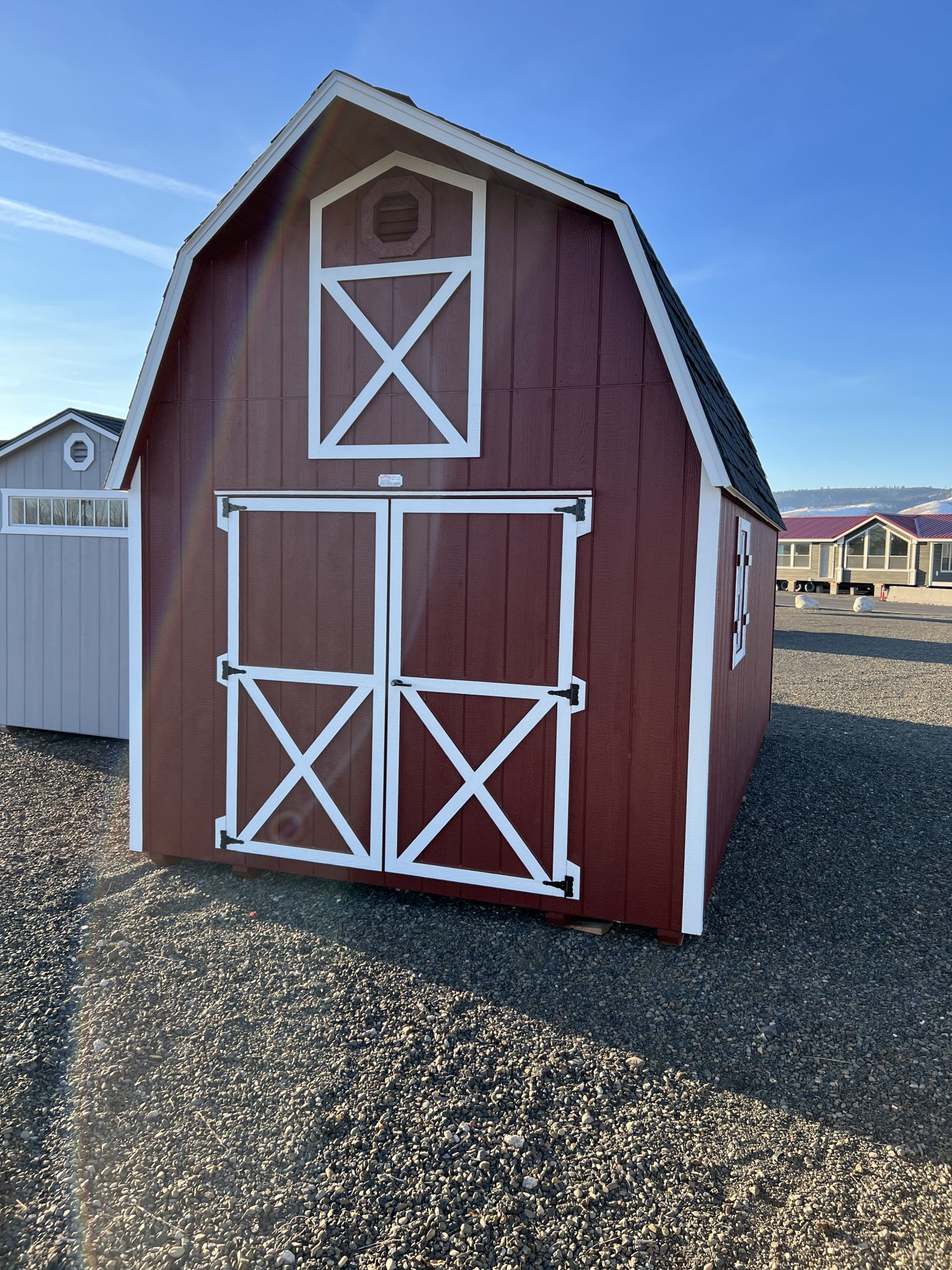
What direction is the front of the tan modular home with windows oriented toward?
toward the camera

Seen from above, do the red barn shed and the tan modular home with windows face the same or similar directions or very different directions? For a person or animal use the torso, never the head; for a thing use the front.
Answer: same or similar directions

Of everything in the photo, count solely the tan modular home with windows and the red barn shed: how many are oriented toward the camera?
2

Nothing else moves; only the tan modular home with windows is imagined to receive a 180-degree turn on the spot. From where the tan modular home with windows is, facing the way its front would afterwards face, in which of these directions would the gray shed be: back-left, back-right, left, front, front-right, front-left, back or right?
back

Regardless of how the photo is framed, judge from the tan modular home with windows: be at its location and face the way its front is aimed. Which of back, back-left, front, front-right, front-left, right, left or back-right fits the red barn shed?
front

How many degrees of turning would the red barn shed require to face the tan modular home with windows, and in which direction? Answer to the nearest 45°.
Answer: approximately 135° to its left

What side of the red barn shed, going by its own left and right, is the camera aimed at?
front

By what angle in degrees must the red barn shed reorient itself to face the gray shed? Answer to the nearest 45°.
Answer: approximately 135° to its right
